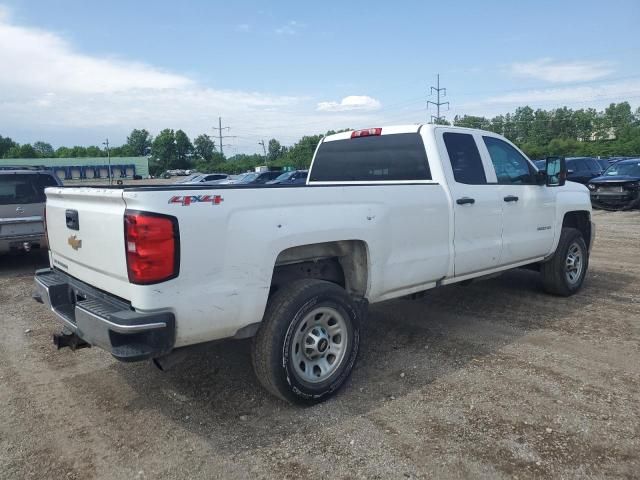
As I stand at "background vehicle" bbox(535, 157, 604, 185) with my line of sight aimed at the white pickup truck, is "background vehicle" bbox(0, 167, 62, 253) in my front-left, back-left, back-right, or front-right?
front-right

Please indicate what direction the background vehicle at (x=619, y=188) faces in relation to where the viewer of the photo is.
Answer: facing the viewer and to the left of the viewer

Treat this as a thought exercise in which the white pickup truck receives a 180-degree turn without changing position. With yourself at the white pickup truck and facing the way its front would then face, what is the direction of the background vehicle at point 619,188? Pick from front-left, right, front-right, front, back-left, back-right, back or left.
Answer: back

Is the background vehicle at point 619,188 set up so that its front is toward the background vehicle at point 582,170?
no

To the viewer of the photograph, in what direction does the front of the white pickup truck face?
facing away from the viewer and to the right of the viewer

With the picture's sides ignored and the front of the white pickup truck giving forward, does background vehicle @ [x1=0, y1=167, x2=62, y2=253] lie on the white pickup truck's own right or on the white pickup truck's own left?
on the white pickup truck's own left

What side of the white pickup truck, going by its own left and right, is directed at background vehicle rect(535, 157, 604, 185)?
front

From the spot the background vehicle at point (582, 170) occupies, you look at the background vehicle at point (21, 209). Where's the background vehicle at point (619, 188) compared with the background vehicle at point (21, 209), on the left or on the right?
left
